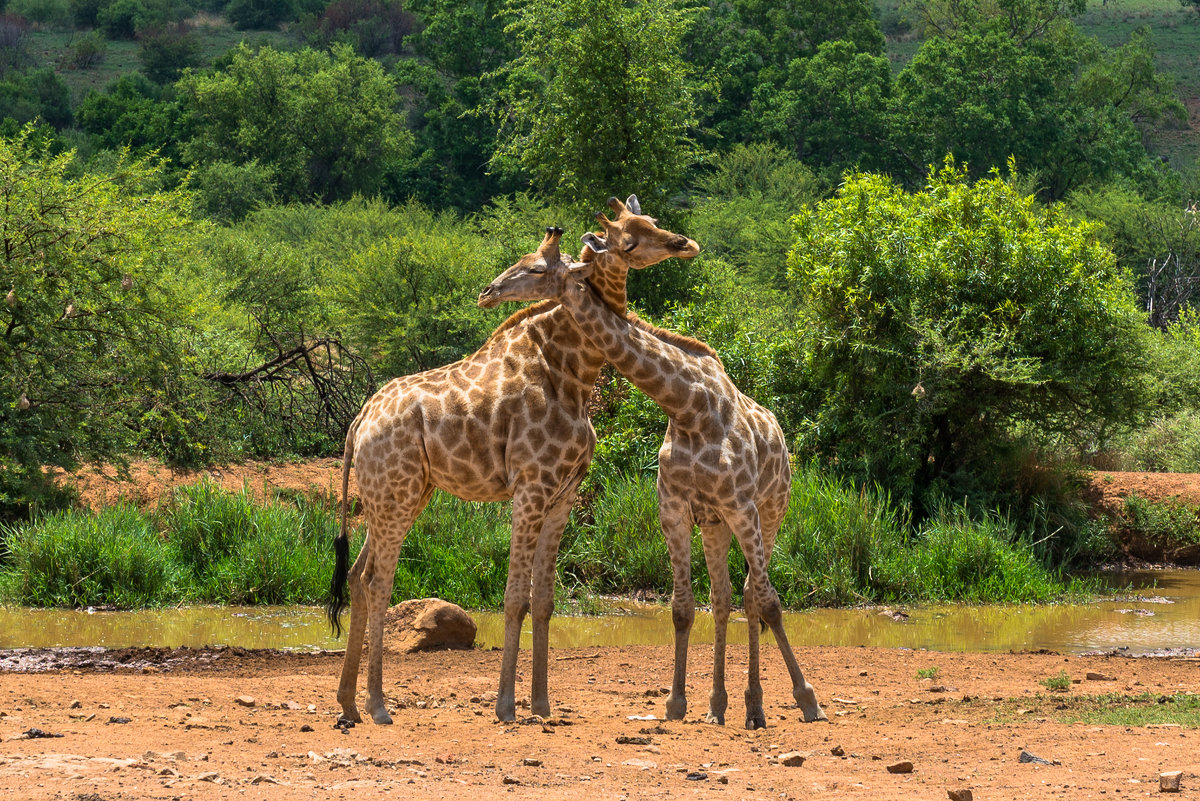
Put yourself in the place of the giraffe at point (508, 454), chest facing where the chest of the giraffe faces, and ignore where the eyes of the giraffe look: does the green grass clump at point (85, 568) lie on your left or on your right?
on your left

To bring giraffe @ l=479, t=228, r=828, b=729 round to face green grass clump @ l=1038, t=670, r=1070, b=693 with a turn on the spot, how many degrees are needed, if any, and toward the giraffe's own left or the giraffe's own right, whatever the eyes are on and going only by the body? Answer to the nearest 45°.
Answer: approximately 180°

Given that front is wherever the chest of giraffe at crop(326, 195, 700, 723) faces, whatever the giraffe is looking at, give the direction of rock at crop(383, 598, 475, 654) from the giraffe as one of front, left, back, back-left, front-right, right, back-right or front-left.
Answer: left

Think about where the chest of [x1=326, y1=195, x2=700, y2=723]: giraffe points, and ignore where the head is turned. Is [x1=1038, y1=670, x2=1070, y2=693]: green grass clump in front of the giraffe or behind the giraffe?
in front

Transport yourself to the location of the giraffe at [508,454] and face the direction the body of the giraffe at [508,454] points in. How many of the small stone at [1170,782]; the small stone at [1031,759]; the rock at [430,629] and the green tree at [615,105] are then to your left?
2

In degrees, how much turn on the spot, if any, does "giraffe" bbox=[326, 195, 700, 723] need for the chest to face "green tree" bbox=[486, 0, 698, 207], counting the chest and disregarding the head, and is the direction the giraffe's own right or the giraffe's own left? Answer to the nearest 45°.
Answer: approximately 90° to the giraffe's own left

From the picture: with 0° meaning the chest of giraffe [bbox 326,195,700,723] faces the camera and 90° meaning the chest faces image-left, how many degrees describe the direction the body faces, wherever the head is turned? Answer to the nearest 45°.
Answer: approximately 270°
